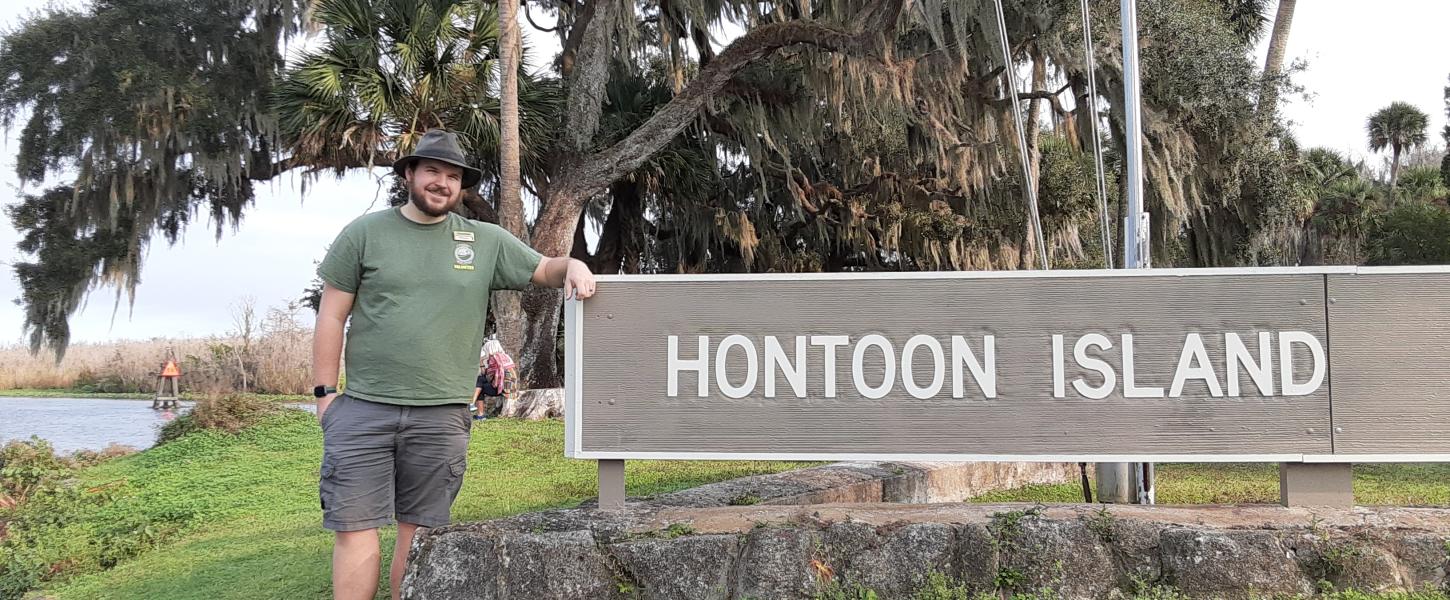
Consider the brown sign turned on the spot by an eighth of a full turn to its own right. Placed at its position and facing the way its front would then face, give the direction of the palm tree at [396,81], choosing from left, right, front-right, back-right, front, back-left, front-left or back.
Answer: right

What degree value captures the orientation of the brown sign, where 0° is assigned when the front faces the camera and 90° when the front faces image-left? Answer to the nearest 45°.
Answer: approximately 0°

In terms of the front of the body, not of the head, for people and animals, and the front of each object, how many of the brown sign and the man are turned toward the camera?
2

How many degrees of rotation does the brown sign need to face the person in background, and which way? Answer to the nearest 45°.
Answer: approximately 135° to its right

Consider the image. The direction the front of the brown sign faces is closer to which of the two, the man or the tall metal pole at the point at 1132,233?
the man
